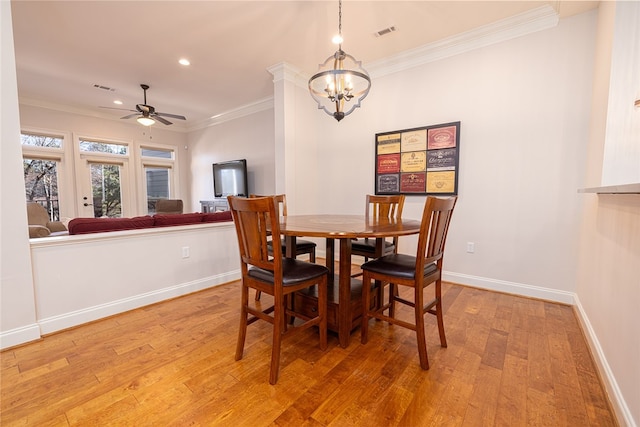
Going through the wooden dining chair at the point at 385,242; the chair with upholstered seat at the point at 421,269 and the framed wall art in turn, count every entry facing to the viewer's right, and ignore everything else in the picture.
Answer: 0

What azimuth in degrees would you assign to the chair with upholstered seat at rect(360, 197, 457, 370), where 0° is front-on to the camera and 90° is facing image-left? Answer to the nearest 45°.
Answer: approximately 135°

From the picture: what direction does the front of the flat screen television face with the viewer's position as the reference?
facing the viewer and to the left of the viewer

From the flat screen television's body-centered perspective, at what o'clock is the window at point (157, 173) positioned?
The window is roughly at 3 o'clock from the flat screen television.

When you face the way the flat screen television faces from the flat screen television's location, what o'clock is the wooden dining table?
The wooden dining table is roughly at 10 o'clock from the flat screen television.

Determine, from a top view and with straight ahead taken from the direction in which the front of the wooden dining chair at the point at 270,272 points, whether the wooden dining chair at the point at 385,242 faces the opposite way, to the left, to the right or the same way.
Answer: the opposite way

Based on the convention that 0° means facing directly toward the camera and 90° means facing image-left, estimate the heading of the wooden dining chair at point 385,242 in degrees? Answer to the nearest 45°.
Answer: approximately 45°

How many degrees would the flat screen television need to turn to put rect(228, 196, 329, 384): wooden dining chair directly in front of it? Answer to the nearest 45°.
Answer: approximately 45° to its left

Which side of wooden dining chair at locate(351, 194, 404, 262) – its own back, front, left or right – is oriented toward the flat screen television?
right

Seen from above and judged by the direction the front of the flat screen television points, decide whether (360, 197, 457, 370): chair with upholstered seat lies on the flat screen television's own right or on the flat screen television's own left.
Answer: on the flat screen television's own left

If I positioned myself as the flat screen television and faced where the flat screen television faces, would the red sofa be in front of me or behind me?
in front

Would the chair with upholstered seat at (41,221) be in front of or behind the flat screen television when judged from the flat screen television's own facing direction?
in front

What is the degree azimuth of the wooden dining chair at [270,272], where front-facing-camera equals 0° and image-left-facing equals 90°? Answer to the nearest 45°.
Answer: approximately 225°

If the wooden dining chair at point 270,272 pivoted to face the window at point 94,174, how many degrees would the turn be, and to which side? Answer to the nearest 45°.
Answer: approximately 90° to its left

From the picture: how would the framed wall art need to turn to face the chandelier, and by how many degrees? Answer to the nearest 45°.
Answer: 0° — it already faces it
